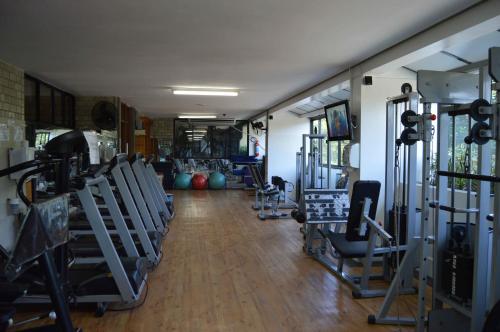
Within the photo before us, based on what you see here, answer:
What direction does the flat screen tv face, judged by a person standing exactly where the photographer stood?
facing the viewer and to the left of the viewer

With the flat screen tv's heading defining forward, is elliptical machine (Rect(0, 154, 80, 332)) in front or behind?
in front

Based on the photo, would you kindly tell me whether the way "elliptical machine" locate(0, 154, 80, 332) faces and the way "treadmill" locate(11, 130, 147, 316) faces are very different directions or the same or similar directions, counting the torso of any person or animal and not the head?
same or similar directions

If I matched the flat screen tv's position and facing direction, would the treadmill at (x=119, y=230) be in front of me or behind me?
in front
